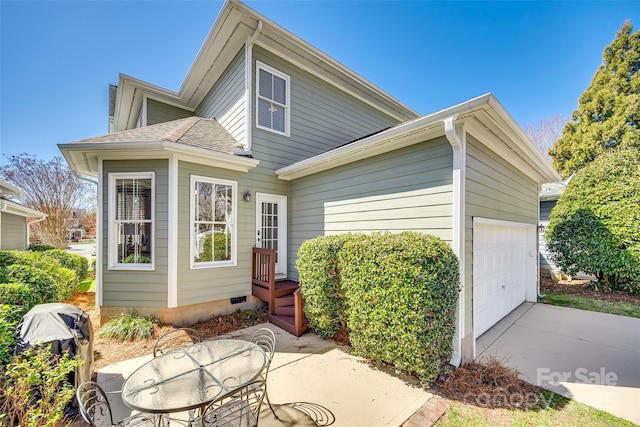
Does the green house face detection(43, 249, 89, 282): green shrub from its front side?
no

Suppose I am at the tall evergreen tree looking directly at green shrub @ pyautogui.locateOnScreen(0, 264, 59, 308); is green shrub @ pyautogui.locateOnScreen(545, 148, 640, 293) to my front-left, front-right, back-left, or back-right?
front-left

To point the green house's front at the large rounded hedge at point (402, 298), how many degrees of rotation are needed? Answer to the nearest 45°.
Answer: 0° — it already faces it

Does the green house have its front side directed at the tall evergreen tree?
no
